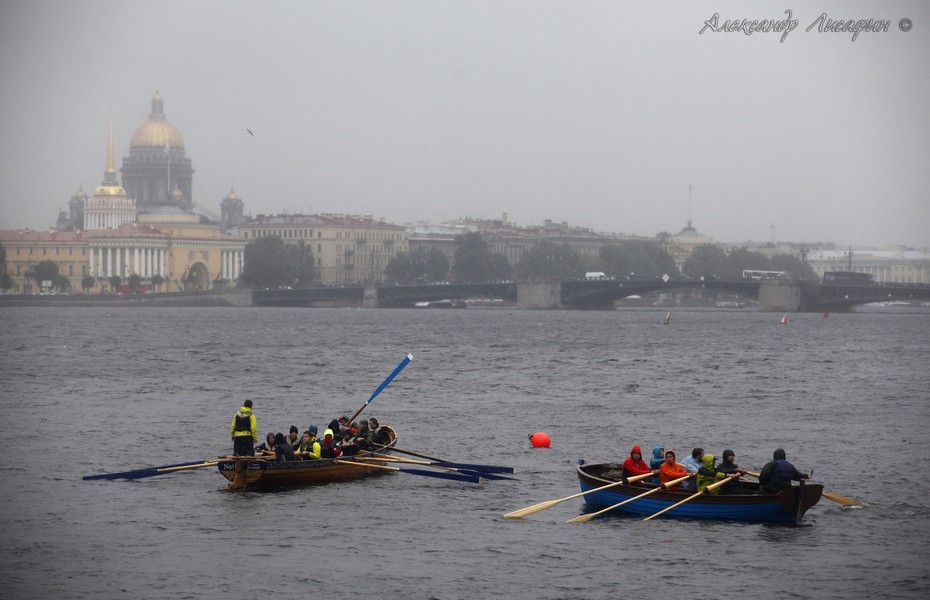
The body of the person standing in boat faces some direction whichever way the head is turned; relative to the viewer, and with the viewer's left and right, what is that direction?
facing away from the viewer and to the right of the viewer

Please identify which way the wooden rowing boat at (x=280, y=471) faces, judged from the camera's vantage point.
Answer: facing away from the viewer and to the right of the viewer

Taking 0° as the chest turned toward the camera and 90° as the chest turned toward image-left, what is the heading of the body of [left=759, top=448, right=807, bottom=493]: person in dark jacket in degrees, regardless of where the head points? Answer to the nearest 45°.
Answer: approximately 135°

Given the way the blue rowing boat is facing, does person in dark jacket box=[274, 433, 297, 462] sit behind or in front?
in front

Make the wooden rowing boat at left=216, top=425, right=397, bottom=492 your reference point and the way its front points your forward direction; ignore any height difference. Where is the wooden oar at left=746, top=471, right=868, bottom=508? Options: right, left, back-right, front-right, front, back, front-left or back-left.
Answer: front-right

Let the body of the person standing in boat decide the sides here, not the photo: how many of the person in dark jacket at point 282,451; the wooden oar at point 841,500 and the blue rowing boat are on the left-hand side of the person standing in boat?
0

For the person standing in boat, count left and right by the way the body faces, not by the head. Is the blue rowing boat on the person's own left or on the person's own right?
on the person's own right

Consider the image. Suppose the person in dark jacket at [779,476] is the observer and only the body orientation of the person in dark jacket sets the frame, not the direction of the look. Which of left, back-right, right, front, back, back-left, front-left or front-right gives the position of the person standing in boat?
front-left

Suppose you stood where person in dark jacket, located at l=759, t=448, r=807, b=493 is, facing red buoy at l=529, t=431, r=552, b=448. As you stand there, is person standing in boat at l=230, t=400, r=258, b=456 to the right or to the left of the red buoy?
left

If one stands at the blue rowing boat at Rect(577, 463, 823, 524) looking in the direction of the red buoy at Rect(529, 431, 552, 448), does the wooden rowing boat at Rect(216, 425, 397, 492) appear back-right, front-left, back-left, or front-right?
front-left
